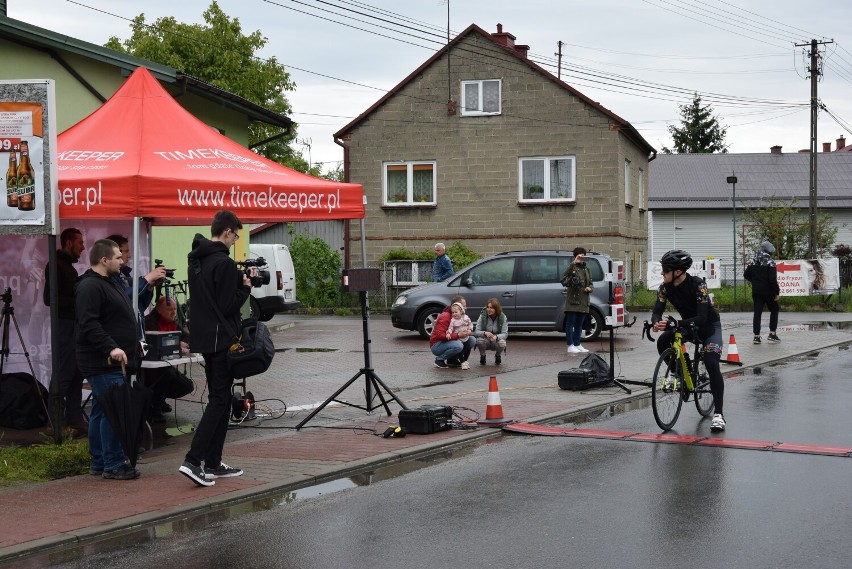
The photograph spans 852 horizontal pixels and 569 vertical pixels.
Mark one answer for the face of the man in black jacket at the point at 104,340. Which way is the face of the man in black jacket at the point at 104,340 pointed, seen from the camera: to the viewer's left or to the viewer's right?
to the viewer's right

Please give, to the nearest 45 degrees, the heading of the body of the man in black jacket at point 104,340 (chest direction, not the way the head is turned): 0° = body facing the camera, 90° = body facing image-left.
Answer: approximately 270°

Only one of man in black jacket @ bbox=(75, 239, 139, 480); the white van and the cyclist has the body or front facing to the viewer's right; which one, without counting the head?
the man in black jacket

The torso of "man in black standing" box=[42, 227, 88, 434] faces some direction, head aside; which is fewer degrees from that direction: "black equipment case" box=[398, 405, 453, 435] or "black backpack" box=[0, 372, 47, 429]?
the black equipment case

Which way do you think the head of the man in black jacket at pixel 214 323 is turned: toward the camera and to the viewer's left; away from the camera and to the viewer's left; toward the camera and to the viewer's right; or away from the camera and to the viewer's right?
away from the camera and to the viewer's right

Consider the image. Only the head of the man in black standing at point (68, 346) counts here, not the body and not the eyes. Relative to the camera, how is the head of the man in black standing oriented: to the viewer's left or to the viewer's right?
to the viewer's right

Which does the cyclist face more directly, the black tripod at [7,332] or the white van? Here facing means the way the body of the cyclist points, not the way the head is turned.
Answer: the black tripod

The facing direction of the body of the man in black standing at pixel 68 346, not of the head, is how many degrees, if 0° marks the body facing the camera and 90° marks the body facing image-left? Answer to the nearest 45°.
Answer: approximately 270°

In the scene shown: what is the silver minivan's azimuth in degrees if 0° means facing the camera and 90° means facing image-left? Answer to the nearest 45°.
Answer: approximately 90°

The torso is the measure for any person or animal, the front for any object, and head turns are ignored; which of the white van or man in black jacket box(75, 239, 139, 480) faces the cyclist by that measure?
the man in black jacket
